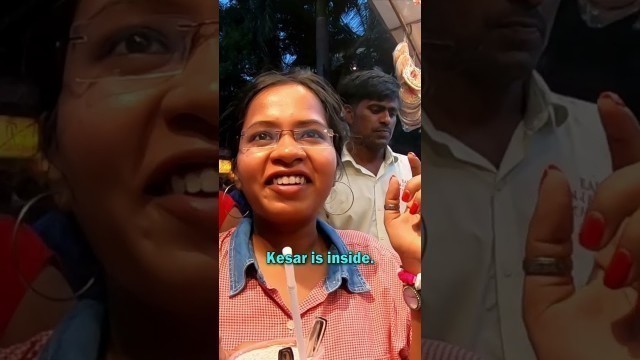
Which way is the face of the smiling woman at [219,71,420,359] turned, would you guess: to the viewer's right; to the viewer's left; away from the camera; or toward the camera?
toward the camera

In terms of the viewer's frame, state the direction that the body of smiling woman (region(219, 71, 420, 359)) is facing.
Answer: toward the camera

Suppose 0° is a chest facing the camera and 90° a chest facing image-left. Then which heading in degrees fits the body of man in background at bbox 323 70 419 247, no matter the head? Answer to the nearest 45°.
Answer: approximately 315°
